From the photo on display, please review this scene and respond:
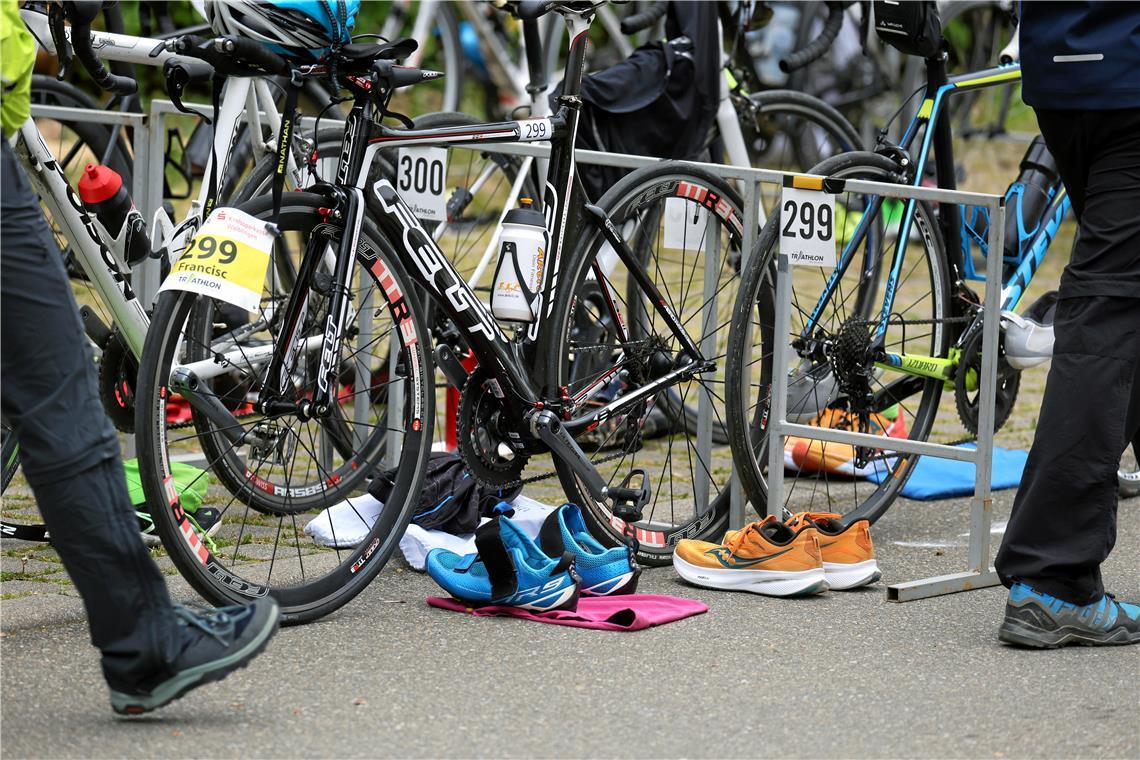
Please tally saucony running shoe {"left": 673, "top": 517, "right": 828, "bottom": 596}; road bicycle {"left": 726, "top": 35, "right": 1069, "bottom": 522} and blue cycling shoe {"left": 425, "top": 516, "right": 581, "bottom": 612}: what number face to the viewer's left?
2

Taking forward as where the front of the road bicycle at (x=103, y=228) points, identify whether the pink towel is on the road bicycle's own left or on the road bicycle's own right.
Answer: on the road bicycle's own left

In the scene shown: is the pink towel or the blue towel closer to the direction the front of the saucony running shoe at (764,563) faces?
the pink towel

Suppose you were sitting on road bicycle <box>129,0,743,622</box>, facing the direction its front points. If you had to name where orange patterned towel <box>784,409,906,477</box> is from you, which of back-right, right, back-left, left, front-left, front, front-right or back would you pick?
back

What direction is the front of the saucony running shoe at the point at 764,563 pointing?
to the viewer's left

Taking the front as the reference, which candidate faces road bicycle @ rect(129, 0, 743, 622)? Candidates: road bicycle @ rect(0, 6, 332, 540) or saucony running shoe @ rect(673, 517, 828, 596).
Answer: the saucony running shoe

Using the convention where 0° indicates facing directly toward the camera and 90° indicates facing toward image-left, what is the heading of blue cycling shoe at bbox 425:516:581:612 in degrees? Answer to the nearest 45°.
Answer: approximately 90°

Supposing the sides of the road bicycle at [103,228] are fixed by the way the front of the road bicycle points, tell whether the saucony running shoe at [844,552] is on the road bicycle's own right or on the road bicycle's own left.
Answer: on the road bicycle's own left

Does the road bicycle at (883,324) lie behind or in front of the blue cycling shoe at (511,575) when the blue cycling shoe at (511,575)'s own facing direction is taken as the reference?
behind

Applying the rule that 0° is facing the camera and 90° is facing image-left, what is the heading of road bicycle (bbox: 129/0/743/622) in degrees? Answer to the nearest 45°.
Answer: approximately 45°

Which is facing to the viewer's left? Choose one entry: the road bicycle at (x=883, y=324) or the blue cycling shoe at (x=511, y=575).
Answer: the blue cycling shoe
